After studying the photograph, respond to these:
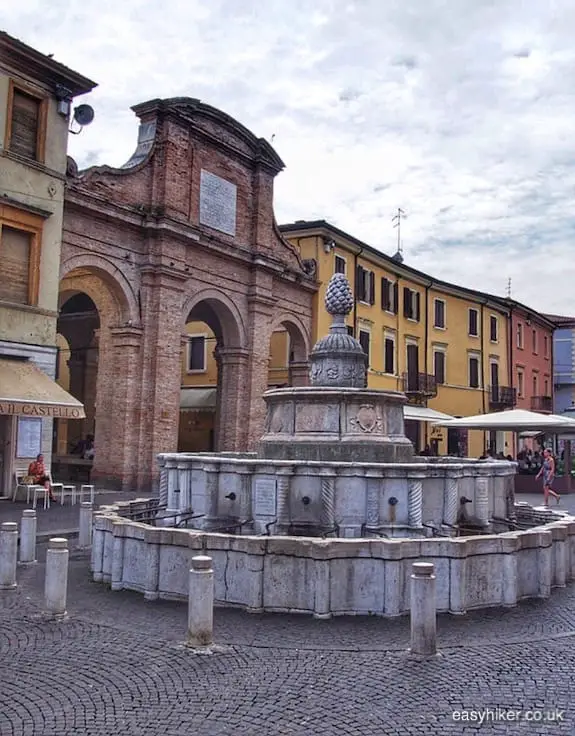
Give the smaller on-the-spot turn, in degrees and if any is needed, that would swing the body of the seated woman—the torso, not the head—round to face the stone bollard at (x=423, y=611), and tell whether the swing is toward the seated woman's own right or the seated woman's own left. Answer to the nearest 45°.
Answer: approximately 90° to the seated woman's own right

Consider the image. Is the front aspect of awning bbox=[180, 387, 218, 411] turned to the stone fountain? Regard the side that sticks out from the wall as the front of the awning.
yes

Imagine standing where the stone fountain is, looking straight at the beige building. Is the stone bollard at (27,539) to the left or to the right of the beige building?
left

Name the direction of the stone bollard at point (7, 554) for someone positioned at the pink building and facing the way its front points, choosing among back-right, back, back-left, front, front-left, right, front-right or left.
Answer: front-right

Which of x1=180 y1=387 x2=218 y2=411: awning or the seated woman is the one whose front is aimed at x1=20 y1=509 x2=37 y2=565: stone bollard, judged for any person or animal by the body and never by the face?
the awning

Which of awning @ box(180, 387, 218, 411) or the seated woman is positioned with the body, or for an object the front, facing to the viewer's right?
the seated woman

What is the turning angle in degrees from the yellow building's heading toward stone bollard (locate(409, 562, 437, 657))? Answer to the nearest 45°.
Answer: approximately 45° to its right

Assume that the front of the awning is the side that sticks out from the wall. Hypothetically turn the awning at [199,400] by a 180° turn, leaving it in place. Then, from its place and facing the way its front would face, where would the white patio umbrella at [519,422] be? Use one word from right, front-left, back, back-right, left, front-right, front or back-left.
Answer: back-right

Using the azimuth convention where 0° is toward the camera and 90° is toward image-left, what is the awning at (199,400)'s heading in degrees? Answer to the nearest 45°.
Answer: approximately 0°
